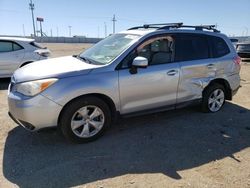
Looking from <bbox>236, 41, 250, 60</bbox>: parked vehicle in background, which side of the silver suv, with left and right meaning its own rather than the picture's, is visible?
back

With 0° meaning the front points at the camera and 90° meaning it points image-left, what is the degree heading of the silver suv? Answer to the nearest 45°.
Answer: approximately 45°

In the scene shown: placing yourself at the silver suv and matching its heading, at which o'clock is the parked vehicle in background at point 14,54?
The parked vehicle in background is roughly at 3 o'clock from the silver suv.
